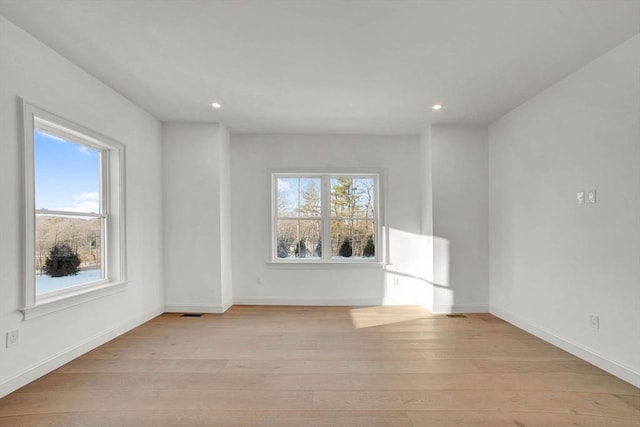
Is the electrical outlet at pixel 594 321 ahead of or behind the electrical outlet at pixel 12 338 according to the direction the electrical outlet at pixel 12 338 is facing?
ahead

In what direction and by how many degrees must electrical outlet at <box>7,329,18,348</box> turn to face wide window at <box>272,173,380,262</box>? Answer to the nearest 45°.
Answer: approximately 45° to its left

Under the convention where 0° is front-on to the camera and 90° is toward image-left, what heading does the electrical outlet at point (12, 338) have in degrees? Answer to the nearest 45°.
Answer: approximately 315°

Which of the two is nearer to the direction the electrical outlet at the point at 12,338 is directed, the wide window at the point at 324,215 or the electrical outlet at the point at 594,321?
the electrical outlet

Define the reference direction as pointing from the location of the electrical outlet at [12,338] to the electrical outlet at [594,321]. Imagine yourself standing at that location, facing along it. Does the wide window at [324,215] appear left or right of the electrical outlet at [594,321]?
left
